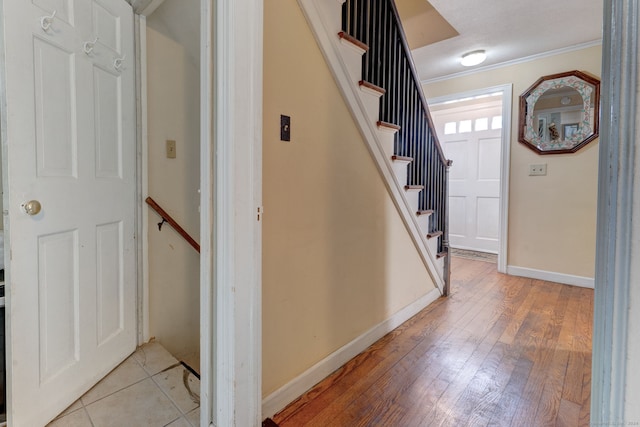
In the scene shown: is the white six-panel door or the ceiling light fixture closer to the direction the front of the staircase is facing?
the ceiling light fixture

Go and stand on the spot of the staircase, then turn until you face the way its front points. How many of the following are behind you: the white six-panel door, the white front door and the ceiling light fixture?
1

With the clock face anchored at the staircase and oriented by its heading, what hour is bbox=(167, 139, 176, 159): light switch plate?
The light switch plate is roughly at 7 o'clock from the staircase.

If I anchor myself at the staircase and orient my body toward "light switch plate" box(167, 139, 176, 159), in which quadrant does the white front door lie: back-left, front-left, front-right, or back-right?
back-right

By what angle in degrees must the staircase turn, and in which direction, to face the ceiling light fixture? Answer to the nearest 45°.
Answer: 0° — it already faces it

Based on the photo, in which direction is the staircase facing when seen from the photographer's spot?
facing away from the viewer and to the right of the viewer

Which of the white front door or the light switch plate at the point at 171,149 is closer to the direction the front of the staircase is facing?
the white front door

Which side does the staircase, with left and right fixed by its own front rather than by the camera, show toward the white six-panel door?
back
